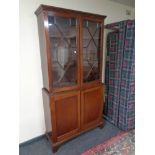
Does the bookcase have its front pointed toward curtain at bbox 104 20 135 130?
no

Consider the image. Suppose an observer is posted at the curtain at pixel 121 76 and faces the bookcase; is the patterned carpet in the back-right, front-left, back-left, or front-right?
front-left

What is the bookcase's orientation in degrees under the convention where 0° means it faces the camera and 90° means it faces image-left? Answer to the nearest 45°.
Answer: approximately 315°

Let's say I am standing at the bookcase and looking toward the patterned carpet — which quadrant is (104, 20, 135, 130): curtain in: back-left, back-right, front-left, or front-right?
front-left

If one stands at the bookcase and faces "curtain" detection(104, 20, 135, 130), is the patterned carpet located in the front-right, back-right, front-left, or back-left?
front-right

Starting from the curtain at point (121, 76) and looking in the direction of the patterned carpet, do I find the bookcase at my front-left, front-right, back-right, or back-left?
front-right
